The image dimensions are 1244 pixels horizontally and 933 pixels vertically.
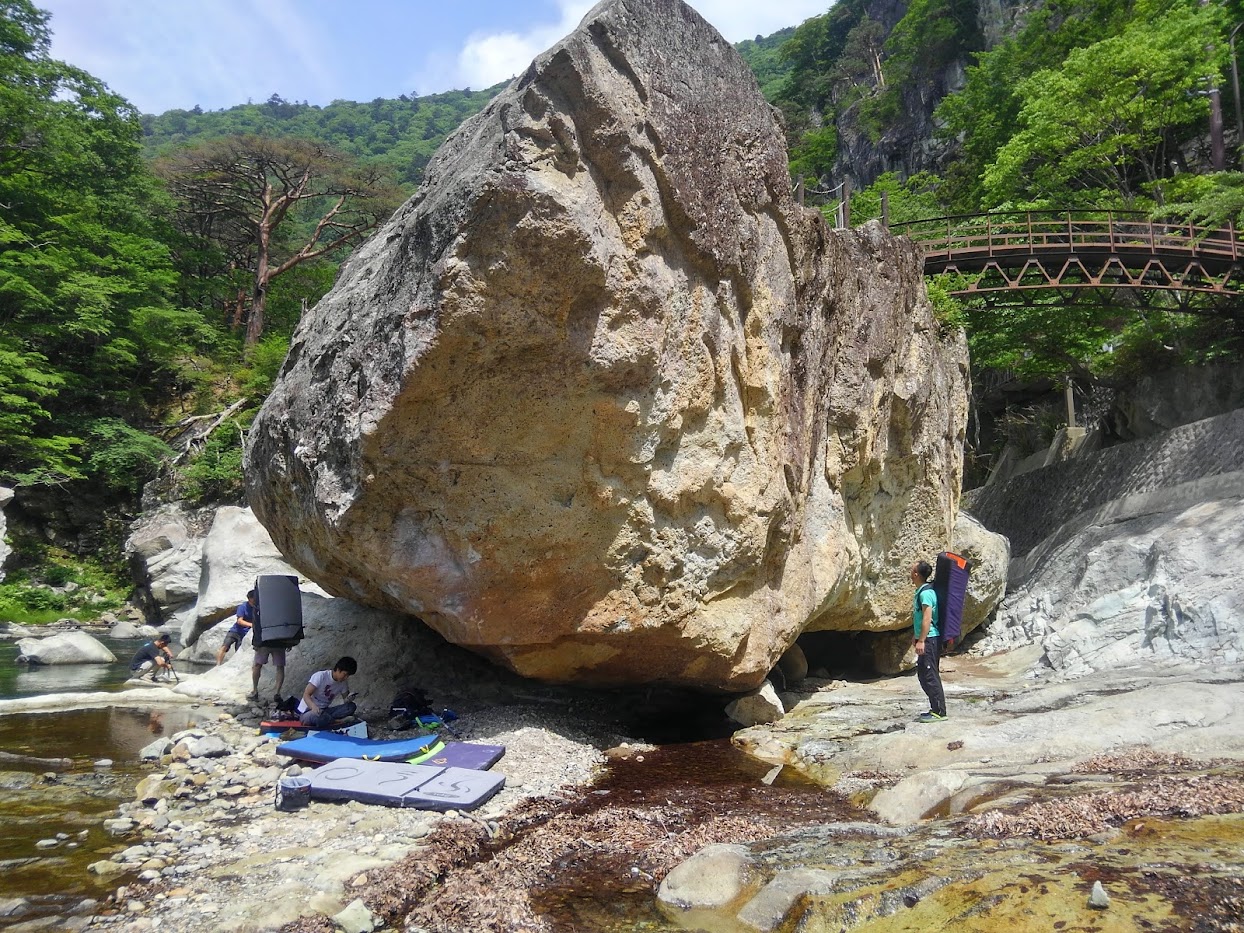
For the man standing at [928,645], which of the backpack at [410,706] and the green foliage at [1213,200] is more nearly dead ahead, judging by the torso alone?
the backpack

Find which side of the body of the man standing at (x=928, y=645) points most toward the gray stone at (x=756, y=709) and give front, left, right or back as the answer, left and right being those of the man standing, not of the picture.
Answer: front

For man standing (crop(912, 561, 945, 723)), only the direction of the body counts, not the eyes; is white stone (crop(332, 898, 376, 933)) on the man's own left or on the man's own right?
on the man's own left

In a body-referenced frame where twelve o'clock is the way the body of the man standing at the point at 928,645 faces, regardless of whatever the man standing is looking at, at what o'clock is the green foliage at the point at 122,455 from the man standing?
The green foliage is roughly at 1 o'clock from the man standing.

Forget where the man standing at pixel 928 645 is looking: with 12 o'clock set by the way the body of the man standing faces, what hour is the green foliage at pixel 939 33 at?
The green foliage is roughly at 3 o'clock from the man standing.

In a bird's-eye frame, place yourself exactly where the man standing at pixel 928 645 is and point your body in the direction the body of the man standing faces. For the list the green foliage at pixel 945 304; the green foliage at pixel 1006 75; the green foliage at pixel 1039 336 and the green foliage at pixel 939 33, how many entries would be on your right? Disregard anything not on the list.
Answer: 4

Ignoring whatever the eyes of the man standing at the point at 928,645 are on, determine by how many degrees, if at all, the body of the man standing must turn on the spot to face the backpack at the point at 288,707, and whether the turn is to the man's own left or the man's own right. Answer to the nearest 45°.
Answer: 0° — they already face it

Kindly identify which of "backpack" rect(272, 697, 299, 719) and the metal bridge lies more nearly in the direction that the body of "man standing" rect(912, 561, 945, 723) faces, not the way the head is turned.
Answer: the backpack

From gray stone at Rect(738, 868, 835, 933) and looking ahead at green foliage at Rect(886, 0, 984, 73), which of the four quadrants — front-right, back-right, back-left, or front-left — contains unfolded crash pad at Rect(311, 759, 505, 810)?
front-left

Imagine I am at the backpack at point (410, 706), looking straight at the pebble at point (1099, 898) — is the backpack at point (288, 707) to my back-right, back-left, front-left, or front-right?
back-right

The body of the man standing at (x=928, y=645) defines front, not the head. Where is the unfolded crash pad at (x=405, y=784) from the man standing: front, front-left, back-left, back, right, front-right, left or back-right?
front-left

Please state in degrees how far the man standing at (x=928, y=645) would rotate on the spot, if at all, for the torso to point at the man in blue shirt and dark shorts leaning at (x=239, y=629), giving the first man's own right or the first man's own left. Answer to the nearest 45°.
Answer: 0° — they already face them

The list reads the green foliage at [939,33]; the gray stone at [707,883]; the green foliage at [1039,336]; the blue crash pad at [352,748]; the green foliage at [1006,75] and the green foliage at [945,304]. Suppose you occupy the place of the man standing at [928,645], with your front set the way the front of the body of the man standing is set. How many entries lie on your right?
4

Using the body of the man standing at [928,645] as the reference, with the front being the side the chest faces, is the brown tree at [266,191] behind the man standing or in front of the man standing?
in front

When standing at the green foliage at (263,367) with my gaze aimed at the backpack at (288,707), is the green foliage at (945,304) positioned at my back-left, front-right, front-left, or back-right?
front-left

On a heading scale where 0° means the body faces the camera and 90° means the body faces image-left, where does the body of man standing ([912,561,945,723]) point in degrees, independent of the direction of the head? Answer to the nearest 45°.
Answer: approximately 90°

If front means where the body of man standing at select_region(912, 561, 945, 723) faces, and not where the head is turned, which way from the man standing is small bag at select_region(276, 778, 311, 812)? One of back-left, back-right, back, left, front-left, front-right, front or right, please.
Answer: front-left

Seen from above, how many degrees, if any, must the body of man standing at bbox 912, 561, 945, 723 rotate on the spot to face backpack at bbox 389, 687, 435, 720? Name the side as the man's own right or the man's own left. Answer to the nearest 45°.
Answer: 0° — they already face it
